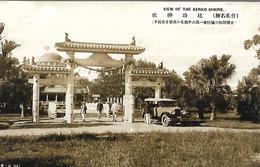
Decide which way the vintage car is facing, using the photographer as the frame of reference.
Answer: facing the viewer and to the right of the viewer

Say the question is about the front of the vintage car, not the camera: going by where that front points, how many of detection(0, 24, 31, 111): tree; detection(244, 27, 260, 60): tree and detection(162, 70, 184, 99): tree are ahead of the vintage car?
1
